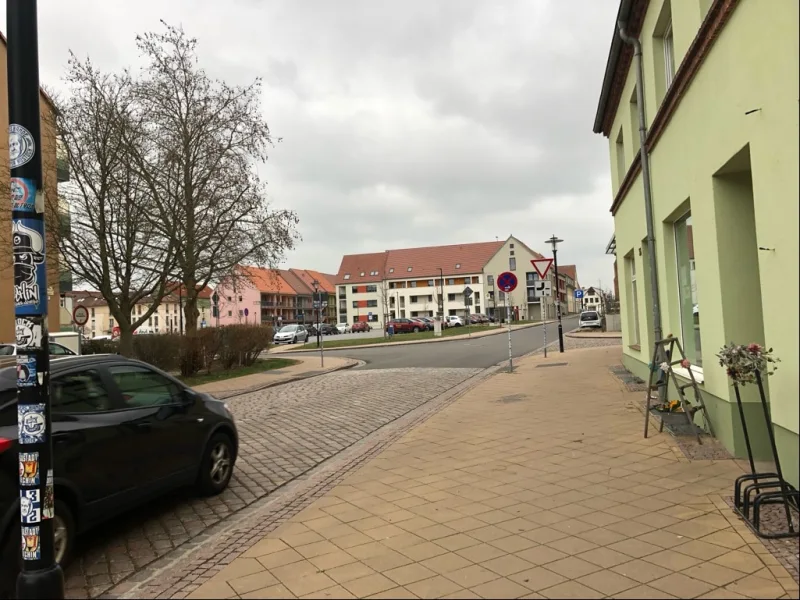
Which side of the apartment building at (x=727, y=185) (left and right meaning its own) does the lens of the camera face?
left

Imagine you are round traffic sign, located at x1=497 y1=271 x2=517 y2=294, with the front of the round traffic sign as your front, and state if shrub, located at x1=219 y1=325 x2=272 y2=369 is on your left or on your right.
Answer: on your right
